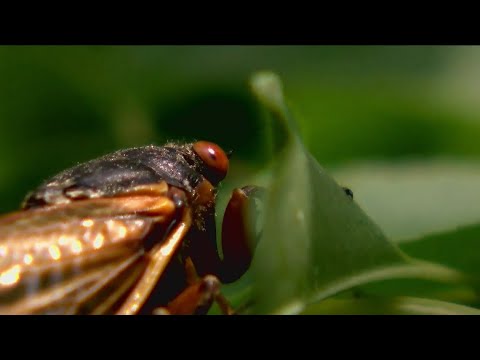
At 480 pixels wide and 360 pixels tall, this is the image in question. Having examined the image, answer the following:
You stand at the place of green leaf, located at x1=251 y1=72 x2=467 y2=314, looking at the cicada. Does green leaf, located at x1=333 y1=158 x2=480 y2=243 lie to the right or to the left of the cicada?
right

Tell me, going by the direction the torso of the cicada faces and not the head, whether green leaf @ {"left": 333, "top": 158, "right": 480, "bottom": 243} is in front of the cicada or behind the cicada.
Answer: in front

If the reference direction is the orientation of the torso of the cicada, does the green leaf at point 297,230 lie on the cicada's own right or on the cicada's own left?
on the cicada's own right

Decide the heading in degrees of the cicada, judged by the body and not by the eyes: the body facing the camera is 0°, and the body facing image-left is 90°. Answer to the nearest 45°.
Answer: approximately 270°

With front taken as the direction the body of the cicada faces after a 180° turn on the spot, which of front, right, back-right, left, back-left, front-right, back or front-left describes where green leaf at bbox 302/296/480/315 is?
back-left
